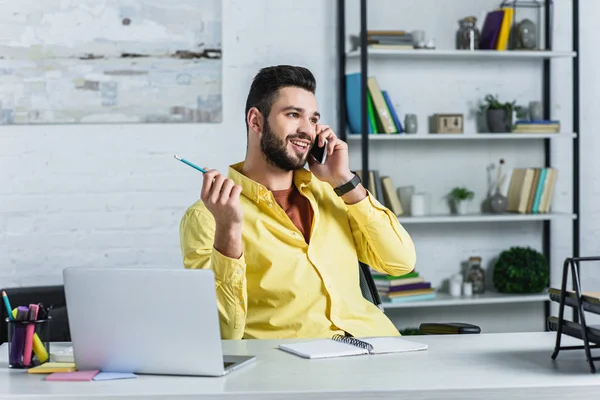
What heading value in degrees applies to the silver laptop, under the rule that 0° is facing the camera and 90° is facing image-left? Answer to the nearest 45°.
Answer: approximately 225°

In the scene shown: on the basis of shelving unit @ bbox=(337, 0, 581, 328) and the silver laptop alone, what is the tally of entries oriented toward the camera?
1

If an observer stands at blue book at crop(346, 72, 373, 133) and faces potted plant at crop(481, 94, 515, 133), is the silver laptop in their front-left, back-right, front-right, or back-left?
back-right

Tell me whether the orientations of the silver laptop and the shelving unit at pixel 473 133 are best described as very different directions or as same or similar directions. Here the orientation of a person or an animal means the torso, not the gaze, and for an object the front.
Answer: very different directions

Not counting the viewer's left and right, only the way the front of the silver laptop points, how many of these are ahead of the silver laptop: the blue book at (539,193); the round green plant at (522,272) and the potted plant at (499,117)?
3
